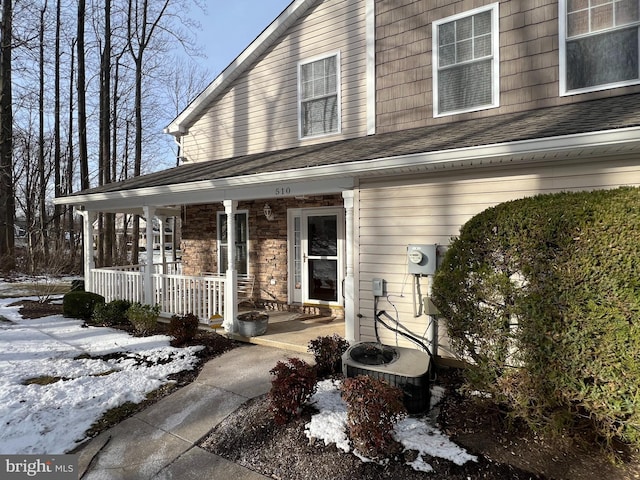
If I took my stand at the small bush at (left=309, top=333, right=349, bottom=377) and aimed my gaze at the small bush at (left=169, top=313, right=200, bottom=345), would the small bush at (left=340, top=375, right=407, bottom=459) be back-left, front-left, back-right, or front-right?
back-left

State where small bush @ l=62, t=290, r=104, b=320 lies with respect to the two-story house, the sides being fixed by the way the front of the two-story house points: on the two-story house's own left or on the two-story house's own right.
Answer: on the two-story house's own right

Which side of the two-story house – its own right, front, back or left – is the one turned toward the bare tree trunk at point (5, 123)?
right

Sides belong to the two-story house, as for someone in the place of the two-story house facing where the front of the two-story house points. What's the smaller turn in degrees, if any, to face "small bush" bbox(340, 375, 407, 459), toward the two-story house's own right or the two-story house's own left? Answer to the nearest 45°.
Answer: approximately 45° to the two-story house's own left

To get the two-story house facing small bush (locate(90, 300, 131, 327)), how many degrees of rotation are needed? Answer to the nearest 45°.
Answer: approximately 45° to its right

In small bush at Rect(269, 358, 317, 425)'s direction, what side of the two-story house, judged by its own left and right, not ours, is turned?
front

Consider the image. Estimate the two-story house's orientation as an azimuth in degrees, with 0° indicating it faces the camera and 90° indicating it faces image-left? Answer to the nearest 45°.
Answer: approximately 45°

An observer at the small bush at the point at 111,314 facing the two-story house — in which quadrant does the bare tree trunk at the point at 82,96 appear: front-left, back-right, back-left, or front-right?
back-left

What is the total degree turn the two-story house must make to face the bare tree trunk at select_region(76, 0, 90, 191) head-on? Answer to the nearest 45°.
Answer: approximately 90° to its right

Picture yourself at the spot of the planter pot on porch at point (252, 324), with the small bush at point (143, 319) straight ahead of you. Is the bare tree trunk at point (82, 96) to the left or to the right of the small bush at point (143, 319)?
right

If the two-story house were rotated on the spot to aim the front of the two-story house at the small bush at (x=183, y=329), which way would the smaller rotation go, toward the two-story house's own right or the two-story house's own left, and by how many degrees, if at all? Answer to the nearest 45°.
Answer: approximately 45° to the two-story house's own right

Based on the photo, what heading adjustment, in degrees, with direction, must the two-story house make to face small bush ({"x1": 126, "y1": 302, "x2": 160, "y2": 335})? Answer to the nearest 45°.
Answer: approximately 45° to its right

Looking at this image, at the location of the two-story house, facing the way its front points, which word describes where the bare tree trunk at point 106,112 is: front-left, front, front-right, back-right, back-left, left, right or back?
right
